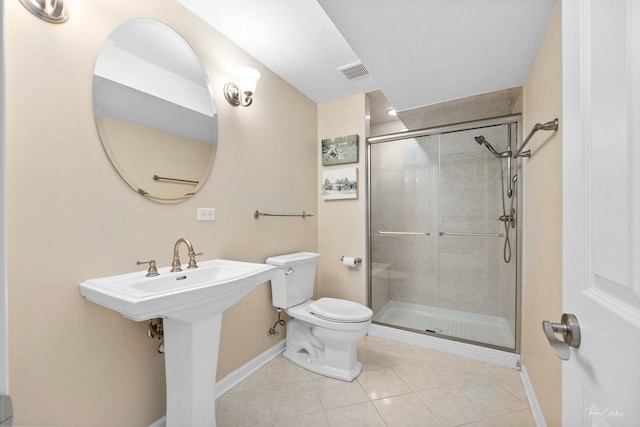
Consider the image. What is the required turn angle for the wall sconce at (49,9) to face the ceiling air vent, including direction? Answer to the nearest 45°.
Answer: approximately 45° to its left

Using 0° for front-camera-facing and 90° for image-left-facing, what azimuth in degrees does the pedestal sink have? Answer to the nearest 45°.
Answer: approximately 315°

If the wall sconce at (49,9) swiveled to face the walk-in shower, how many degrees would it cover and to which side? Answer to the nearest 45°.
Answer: approximately 45° to its left

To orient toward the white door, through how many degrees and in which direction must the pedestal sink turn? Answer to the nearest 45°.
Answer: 0° — it already faces it

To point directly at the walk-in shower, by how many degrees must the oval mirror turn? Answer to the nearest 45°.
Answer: approximately 45° to its left

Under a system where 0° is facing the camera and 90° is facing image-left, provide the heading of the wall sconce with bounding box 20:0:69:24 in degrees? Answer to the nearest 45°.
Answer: approximately 315°

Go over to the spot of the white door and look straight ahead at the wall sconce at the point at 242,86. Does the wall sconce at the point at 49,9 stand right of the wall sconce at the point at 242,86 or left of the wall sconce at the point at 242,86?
left
